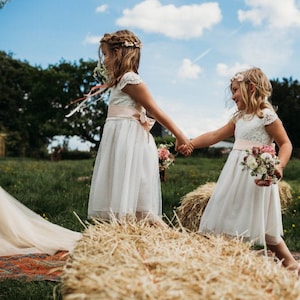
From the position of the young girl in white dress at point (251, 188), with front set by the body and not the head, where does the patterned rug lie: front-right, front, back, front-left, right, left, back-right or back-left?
front-right

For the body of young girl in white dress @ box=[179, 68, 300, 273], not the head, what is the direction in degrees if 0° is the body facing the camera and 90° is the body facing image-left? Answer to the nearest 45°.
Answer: approximately 45°

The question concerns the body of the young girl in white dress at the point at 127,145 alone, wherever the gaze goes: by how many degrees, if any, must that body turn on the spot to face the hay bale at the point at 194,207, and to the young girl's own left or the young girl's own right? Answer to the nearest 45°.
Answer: approximately 90° to the young girl's own right

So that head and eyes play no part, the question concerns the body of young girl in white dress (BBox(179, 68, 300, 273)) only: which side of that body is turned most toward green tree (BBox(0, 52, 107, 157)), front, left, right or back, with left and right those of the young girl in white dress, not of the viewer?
right

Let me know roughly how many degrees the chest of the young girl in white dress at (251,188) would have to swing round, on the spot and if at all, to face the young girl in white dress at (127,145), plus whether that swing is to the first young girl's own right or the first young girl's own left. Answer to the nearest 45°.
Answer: approximately 45° to the first young girl's own right
